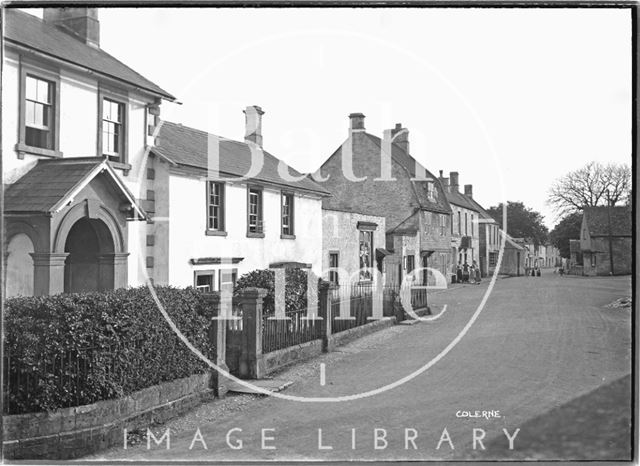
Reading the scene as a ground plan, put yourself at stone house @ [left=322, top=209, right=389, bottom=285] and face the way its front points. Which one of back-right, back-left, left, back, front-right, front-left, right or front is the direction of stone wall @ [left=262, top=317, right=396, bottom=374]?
front-right

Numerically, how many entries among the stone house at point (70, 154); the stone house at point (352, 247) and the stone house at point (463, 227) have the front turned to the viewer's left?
0

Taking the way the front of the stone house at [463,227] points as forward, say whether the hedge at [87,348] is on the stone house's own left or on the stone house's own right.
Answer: on the stone house's own right

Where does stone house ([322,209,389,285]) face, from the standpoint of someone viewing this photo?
facing the viewer and to the right of the viewer

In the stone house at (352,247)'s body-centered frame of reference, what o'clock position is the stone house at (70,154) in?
the stone house at (70,154) is roughly at 2 o'clock from the stone house at (352,247).

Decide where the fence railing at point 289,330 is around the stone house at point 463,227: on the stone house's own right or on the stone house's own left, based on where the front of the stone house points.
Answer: on the stone house's own right

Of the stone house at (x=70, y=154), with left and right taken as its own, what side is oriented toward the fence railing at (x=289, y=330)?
left

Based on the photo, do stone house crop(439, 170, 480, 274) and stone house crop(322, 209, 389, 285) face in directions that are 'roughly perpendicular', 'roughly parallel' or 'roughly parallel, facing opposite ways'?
roughly parallel

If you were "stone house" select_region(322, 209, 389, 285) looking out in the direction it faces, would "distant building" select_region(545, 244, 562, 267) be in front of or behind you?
in front

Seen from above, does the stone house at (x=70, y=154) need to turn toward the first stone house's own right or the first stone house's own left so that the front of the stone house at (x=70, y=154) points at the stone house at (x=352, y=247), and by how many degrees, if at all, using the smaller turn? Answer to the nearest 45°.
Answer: approximately 90° to the first stone house's own left

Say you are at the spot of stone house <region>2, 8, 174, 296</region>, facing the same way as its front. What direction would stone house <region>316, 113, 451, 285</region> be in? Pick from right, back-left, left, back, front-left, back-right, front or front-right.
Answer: left
